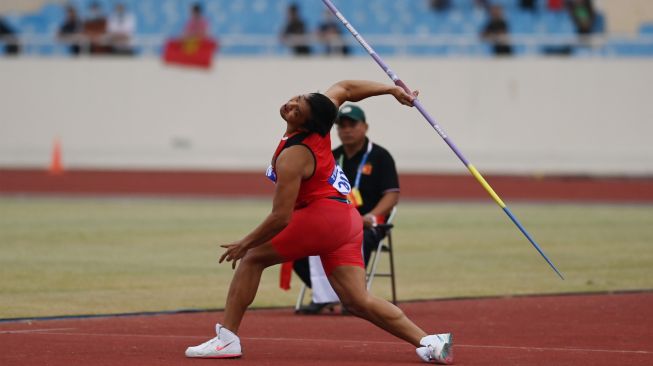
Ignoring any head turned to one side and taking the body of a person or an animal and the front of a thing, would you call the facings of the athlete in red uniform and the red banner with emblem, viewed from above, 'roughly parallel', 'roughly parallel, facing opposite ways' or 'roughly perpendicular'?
roughly perpendicular

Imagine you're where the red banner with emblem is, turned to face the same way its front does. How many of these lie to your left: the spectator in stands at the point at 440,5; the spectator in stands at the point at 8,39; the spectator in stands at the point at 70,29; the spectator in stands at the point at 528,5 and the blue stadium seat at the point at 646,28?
3

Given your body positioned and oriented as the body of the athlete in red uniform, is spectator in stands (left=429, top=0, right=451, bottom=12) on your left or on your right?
on your right

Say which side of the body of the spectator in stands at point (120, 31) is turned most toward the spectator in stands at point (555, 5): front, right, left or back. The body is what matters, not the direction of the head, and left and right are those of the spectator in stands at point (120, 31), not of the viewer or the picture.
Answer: left

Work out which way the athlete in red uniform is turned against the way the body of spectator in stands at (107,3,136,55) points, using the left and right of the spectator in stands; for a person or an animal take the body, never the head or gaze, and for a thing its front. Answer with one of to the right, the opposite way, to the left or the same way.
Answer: to the right

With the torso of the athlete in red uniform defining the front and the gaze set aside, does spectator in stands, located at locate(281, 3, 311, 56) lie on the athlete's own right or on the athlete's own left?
on the athlete's own right

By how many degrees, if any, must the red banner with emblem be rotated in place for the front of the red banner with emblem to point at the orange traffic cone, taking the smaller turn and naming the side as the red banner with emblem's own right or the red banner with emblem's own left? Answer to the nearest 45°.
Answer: approximately 90° to the red banner with emblem's own right

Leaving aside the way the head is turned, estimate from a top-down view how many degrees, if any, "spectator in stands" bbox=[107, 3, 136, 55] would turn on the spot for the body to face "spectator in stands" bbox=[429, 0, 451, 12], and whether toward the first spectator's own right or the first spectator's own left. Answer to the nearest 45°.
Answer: approximately 90° to the first spectator's own left

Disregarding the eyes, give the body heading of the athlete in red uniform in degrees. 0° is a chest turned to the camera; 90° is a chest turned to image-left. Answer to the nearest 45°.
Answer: approximately 90°

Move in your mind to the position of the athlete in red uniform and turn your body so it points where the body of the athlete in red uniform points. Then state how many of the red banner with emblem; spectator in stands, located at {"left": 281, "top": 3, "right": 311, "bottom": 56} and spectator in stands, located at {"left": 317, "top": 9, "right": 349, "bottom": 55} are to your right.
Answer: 3
